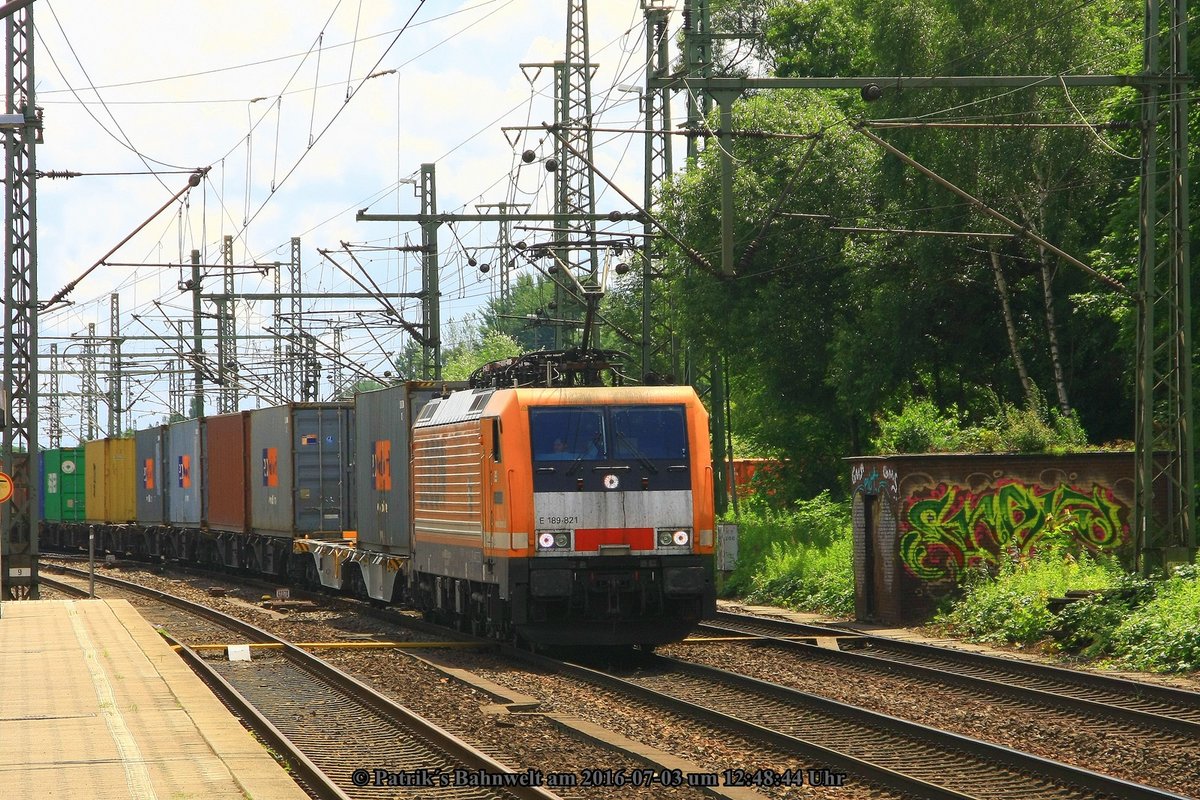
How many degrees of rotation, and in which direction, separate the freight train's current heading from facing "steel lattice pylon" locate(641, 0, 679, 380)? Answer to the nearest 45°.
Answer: approximately 135° to its left

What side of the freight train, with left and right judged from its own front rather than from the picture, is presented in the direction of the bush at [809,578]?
left

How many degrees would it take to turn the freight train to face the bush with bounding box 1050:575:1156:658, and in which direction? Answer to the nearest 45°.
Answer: approximately 45° to its left

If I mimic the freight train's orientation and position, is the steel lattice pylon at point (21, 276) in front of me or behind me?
behind

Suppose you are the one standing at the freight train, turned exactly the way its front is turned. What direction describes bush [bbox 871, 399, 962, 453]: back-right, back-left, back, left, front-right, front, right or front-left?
left

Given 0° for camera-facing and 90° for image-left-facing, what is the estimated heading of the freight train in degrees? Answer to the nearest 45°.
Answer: approximately 315°
